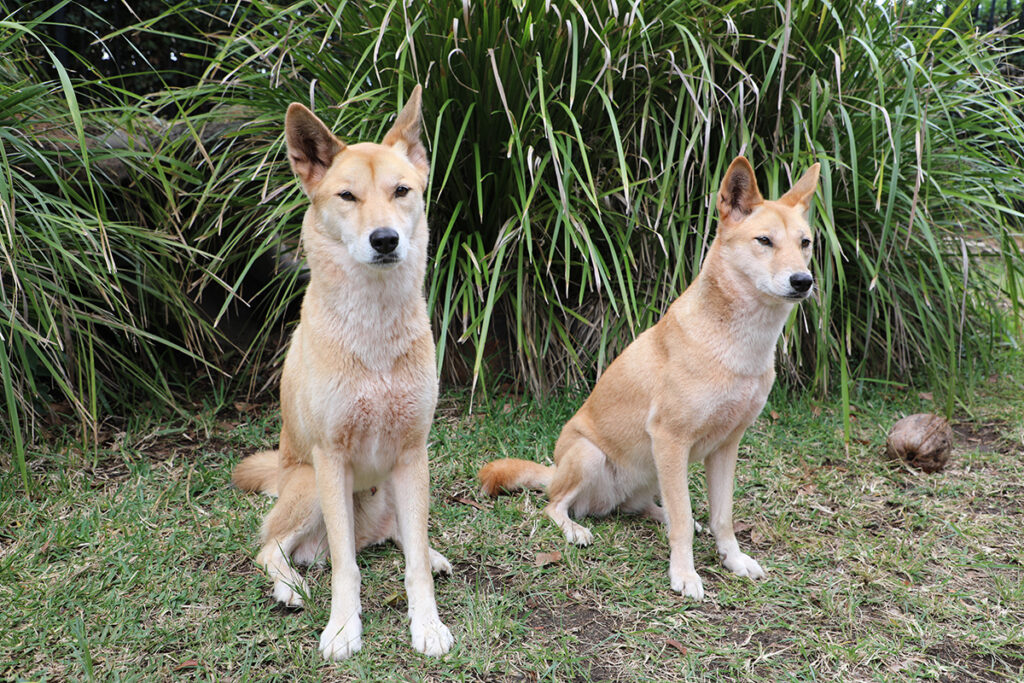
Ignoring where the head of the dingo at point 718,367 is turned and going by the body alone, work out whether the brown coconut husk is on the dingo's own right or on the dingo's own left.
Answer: on the dingo's own left

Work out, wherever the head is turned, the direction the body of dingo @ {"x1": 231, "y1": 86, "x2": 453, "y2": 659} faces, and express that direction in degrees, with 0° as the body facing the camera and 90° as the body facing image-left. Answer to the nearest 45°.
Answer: approximately 0°

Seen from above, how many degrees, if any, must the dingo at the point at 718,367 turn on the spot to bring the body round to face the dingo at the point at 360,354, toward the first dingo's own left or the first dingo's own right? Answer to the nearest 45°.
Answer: approximately 90° to the first dingo's own right

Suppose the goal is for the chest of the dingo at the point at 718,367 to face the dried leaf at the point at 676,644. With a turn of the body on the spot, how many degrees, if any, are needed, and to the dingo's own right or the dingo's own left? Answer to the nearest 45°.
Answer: approximately 45° to the dingo's own right

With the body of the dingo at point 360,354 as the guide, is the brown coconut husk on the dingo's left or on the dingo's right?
on the dingo's left

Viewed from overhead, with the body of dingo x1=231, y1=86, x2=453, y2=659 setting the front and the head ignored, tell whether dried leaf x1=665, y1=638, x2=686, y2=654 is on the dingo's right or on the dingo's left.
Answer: on the dingo's left
